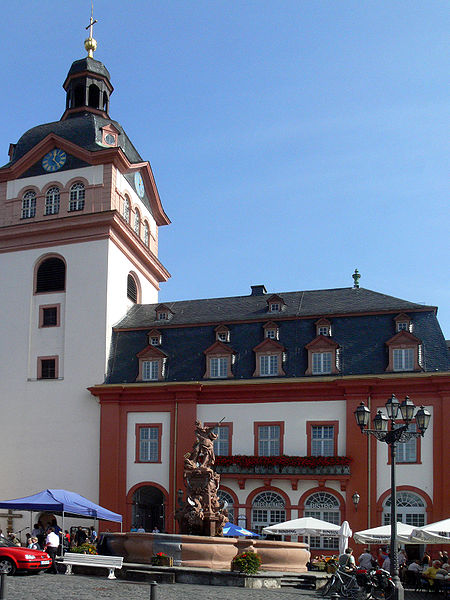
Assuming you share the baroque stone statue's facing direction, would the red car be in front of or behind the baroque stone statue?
in front

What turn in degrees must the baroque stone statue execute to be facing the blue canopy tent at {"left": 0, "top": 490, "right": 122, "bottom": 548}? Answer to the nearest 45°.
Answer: approximately 90° to its right

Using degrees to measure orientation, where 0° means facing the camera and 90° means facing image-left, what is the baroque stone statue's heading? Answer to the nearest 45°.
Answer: approximately 0°

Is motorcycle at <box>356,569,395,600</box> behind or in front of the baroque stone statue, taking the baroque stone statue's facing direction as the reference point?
in front

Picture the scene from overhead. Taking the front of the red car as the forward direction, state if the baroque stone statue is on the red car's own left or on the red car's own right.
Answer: on the red car's own left
